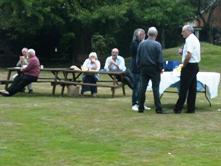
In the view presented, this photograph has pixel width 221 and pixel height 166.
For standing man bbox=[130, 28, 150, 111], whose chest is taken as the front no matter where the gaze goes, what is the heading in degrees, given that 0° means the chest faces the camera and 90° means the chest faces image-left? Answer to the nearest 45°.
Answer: approximately 270°

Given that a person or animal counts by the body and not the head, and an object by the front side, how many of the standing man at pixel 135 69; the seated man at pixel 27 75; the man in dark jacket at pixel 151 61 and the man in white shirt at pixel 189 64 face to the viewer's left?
2

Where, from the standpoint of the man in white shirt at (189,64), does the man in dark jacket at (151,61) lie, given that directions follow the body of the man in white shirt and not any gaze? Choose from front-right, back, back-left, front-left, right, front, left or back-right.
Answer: front

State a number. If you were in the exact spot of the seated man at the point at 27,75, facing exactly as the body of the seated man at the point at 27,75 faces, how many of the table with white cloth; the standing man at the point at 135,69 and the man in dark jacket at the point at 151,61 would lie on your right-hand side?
0

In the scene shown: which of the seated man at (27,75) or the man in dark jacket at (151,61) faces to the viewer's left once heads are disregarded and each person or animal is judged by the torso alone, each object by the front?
the seated man

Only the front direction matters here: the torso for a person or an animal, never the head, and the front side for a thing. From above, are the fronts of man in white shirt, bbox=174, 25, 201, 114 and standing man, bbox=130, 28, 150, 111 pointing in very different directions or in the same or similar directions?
very different directions

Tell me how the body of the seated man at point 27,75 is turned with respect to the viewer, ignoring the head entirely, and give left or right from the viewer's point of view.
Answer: facing to the left of the viewer

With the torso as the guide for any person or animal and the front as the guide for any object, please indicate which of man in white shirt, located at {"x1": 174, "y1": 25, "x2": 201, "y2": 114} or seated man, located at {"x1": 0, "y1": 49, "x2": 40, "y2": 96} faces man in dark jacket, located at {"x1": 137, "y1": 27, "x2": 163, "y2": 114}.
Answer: the man in white shirt

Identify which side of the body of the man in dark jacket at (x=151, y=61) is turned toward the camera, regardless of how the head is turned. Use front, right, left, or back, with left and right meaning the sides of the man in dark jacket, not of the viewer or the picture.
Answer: back

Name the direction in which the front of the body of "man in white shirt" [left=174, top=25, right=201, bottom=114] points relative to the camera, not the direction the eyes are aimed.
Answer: to the viewer's left

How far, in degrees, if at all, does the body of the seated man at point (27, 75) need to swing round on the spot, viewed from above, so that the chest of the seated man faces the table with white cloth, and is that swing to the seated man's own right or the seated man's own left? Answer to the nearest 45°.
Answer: approximately 135° to the seated man's own left

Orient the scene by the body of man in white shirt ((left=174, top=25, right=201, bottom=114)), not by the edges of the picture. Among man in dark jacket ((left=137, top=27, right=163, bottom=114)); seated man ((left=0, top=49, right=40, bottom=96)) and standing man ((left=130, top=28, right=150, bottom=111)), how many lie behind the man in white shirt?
0
